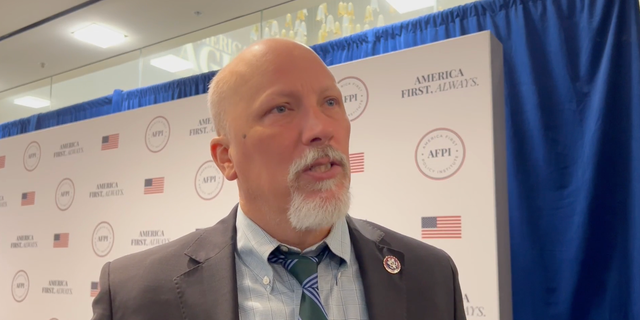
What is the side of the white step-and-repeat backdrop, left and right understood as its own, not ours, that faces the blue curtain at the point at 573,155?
left

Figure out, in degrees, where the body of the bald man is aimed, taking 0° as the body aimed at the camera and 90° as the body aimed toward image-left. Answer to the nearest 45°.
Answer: approximately 315°

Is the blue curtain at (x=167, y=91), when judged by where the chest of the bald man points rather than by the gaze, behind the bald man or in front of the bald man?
behind

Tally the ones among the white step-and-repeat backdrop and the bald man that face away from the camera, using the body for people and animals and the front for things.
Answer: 0

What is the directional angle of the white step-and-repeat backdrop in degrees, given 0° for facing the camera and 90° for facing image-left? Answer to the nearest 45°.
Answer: approximately 45°
